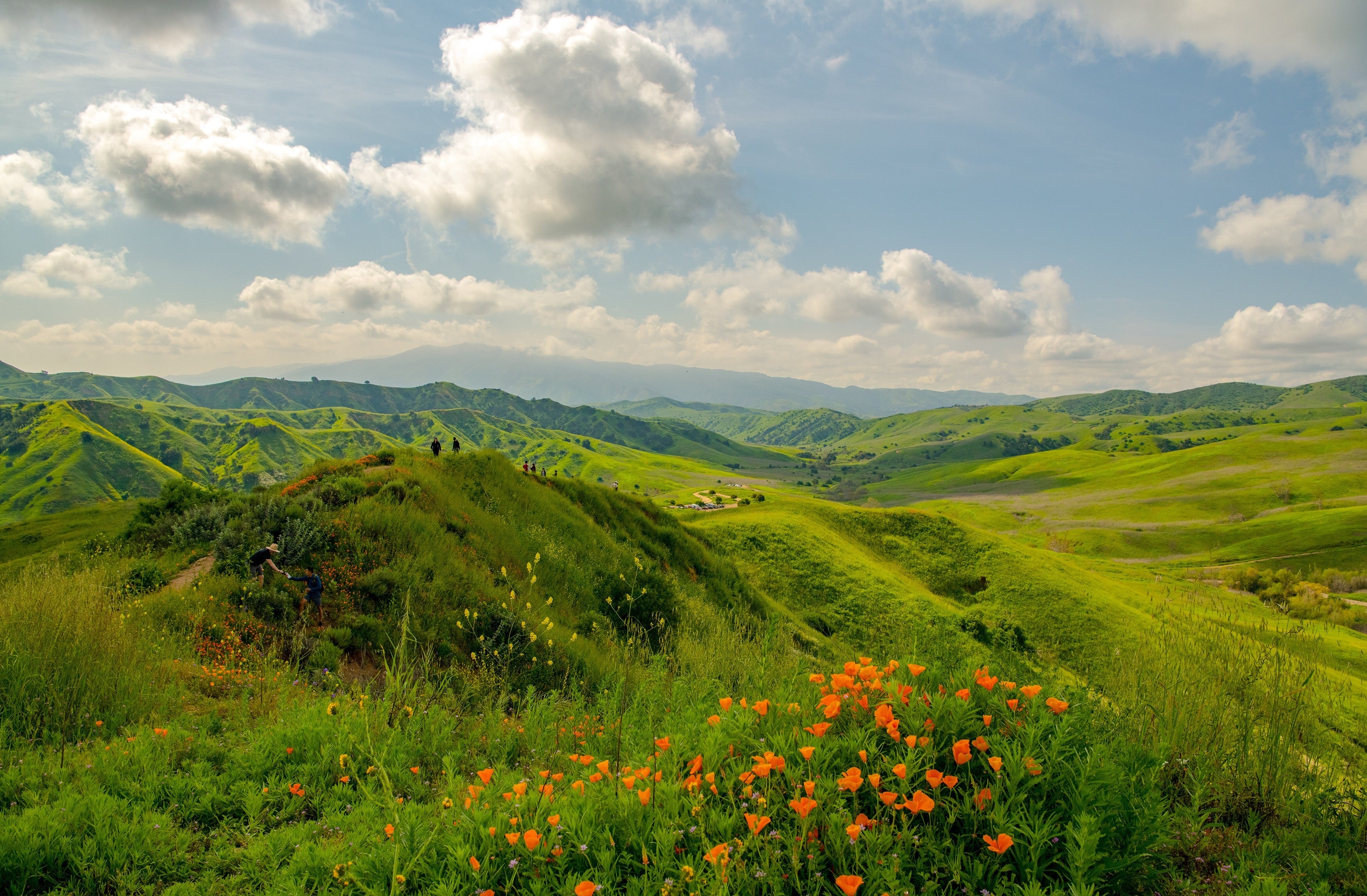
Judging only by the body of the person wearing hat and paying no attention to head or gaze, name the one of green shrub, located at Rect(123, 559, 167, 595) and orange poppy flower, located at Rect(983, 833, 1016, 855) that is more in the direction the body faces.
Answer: the orange poppy flower

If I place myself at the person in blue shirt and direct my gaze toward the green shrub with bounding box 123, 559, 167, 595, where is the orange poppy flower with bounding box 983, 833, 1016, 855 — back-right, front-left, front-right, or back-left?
back-left

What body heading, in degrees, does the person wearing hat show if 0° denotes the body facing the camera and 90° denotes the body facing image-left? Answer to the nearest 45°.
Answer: approximately 270°

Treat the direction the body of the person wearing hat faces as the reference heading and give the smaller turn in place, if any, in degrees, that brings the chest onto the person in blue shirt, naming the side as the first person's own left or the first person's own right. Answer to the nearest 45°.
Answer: approximately 45° to the first person's own right

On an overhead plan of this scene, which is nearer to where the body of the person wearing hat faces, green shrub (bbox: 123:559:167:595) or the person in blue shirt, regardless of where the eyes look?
the person in blue shirt

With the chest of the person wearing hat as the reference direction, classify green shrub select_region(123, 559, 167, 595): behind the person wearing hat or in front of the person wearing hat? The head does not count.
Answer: behind
